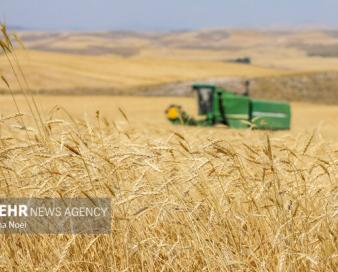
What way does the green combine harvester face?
to the viewer's left
